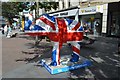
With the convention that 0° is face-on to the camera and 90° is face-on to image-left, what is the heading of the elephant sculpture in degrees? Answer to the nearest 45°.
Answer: approximately 45°
